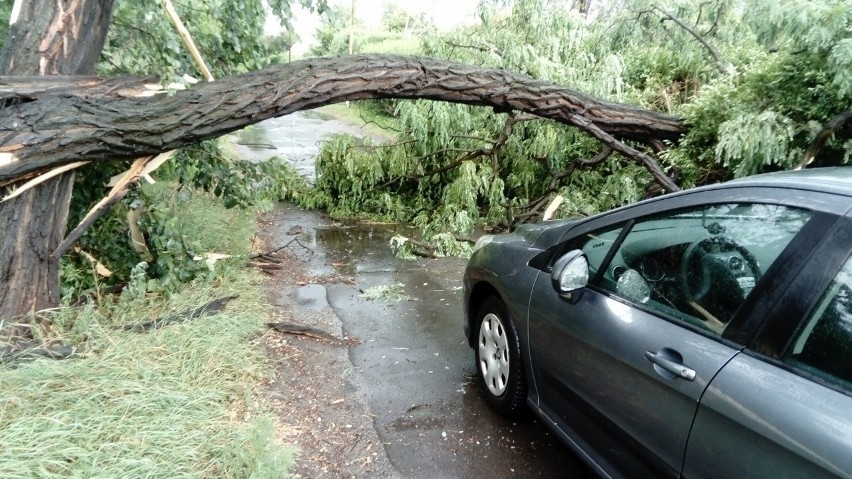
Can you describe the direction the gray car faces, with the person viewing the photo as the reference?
facing away from the viewer and to the left of the viewer

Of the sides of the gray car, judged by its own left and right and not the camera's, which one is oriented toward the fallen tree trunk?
front
